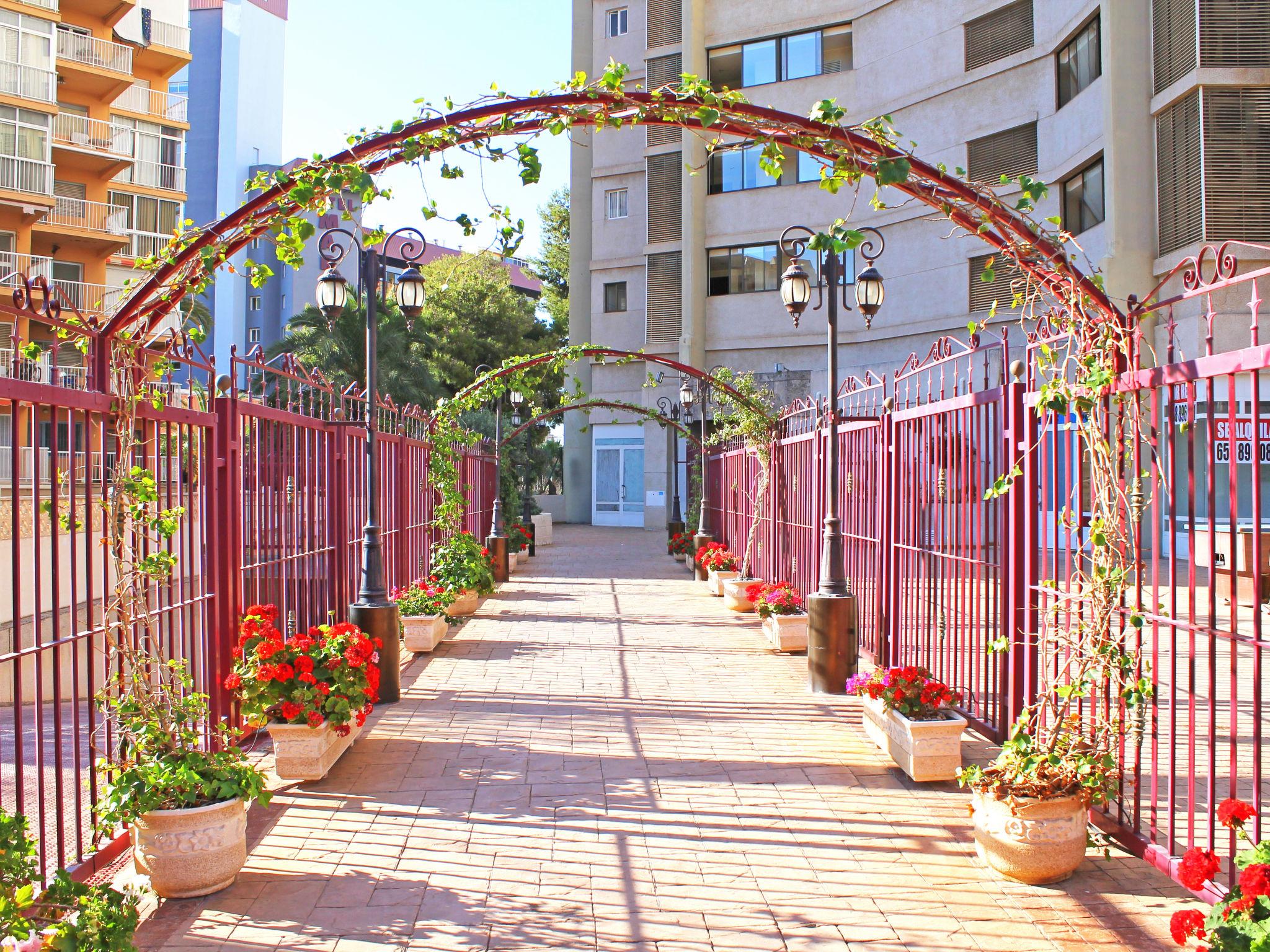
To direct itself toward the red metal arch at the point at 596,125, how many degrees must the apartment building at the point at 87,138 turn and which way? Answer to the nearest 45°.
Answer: approximately 45° to its right

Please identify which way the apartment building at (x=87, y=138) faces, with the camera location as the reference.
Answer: facing the viewer and to the right of the viewer

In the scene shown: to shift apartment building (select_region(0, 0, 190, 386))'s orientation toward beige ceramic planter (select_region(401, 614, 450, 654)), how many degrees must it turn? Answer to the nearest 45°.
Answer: approximately 45° to its right

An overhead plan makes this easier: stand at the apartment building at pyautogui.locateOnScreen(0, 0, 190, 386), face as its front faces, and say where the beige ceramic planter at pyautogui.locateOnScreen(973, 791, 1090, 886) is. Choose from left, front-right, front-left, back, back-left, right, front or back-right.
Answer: front-right

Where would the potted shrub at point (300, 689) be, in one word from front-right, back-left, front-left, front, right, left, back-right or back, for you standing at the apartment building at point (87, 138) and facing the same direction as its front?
front-right

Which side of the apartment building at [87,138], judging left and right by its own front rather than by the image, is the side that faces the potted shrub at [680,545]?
front

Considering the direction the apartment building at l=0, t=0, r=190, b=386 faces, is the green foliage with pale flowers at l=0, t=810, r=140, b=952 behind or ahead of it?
ahead

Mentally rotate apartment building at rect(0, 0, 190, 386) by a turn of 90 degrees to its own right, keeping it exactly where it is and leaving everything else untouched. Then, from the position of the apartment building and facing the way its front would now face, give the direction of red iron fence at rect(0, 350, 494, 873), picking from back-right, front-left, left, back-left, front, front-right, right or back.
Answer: front-left

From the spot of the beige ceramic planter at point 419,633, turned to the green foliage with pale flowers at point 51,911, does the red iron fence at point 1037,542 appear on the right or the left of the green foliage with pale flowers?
left

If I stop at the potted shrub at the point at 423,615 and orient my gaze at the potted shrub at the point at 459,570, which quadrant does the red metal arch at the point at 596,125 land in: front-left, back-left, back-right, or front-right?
back-right

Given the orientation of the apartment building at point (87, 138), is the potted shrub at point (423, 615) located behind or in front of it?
in front

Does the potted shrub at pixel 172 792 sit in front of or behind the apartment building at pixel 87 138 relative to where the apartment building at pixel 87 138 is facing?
in front
